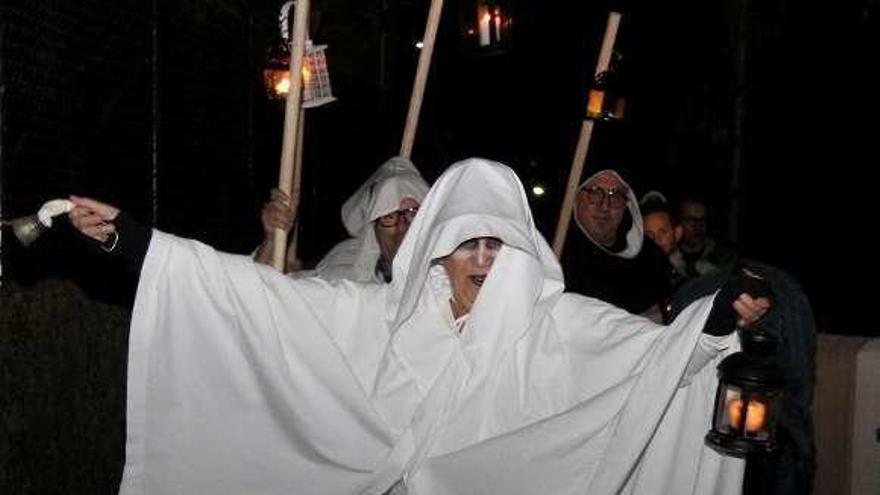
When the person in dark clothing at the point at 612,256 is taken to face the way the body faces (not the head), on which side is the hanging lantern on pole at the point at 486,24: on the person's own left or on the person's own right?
on the person's own right

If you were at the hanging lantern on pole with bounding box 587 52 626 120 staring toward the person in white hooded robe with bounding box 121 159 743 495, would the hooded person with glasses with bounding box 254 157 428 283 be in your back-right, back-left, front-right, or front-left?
front-right

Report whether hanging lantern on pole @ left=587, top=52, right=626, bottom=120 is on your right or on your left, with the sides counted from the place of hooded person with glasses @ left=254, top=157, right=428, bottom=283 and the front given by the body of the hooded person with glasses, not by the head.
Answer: on your left

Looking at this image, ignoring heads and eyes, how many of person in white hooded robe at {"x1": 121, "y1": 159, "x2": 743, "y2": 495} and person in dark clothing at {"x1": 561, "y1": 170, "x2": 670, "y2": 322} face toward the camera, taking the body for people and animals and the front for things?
2

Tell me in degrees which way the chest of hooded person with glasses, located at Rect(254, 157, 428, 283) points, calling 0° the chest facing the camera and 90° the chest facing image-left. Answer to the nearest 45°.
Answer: approximately 315°

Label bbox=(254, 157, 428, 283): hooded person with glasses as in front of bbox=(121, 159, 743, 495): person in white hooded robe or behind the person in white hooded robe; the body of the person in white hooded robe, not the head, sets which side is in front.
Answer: behind

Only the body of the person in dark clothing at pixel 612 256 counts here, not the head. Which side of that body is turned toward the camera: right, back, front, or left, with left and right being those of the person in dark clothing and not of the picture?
front

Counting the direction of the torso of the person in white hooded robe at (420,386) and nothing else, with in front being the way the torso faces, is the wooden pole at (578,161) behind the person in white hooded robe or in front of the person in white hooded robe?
behind

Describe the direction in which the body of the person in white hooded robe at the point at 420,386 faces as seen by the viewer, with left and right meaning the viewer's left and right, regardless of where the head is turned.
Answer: facing the viewer
